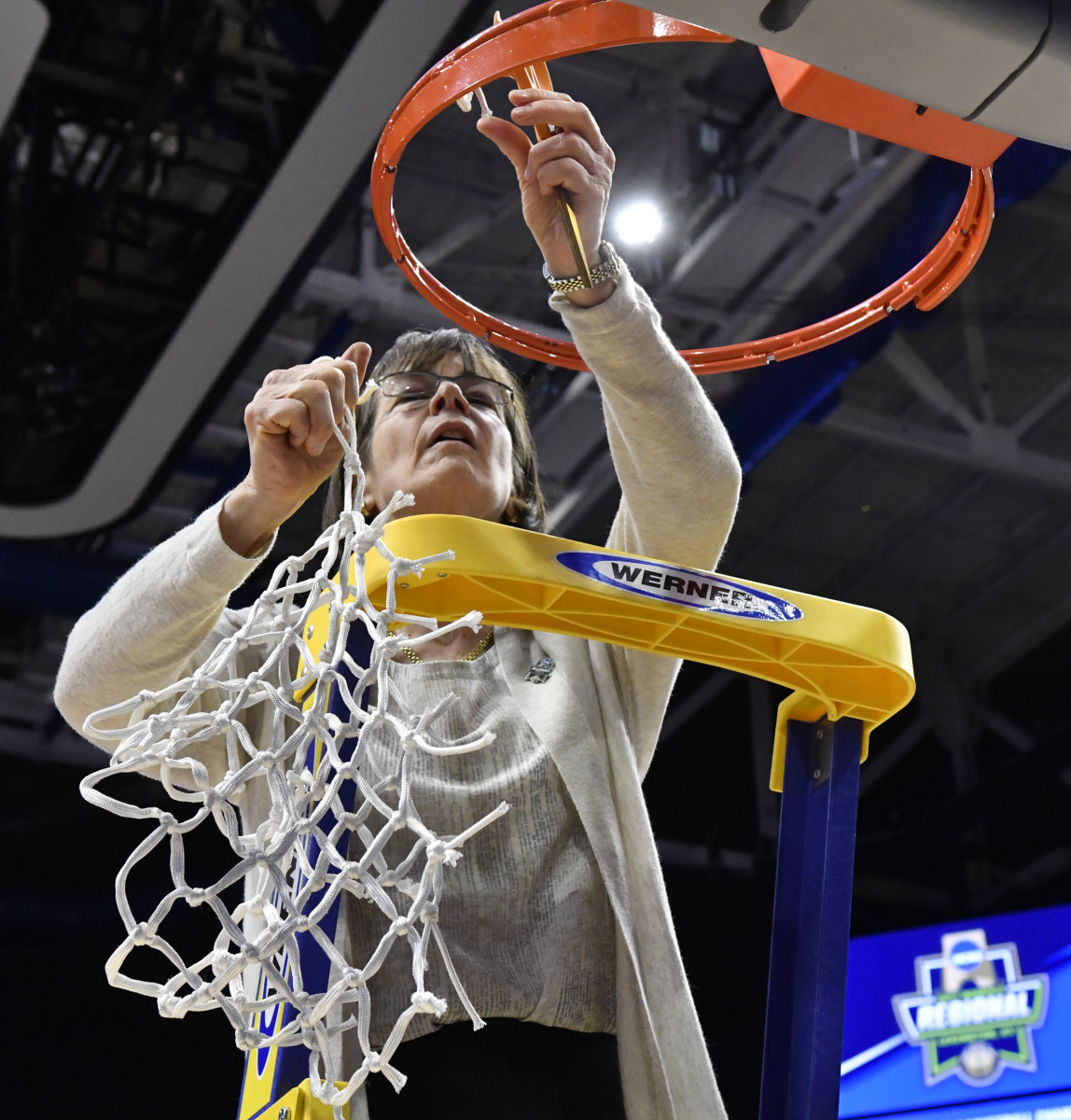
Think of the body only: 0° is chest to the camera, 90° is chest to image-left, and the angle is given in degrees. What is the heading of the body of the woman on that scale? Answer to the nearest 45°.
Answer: approximately 0°
